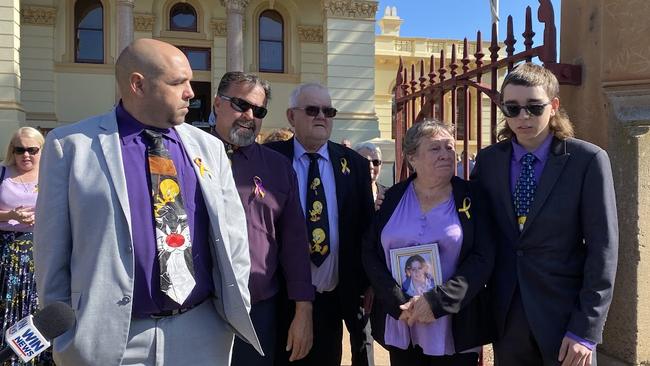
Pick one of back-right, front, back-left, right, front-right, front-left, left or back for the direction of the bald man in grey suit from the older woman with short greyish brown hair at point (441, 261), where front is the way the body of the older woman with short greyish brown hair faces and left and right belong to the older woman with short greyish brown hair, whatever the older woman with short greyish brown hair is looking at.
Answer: front-right

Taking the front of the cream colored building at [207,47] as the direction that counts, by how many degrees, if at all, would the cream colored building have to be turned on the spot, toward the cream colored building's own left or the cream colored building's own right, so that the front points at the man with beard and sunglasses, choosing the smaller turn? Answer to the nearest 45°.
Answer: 0° — it already faces them

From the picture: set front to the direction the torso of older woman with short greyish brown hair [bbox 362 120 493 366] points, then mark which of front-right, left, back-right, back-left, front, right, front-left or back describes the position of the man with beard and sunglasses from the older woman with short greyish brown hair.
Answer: right

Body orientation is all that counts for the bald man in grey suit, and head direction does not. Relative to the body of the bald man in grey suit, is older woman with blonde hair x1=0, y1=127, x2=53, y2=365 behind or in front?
behind

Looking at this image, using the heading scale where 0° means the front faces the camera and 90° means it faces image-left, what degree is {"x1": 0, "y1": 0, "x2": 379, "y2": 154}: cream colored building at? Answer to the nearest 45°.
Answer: approximately 0°

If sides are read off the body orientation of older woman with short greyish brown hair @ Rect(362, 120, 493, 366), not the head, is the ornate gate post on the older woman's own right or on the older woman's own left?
on the older woman's own left

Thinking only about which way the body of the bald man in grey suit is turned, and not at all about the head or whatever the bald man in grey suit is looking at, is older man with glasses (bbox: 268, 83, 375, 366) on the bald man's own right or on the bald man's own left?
on the bald man's own left
